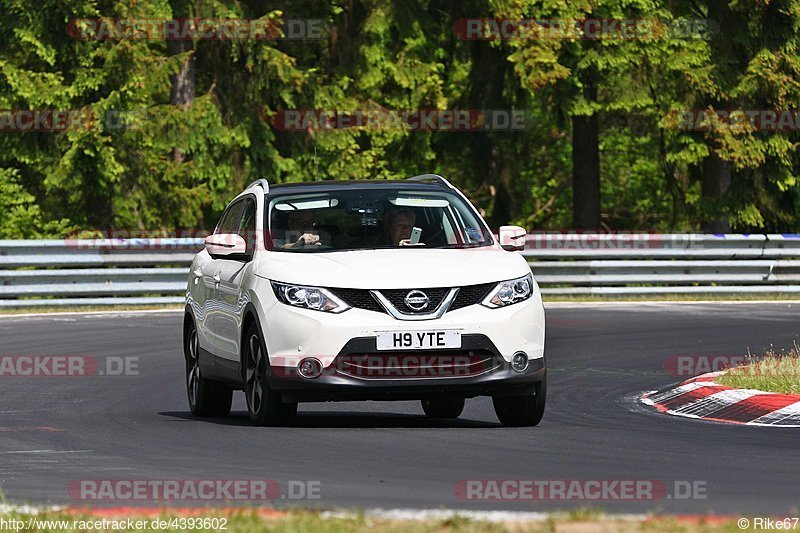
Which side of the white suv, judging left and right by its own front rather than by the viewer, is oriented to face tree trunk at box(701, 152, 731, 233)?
back

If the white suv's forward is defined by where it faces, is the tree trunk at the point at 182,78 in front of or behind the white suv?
behind

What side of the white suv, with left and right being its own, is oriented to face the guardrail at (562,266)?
back

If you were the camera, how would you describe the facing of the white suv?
facing the viewer

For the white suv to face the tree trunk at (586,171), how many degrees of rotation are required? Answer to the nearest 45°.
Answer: approximately 180°
